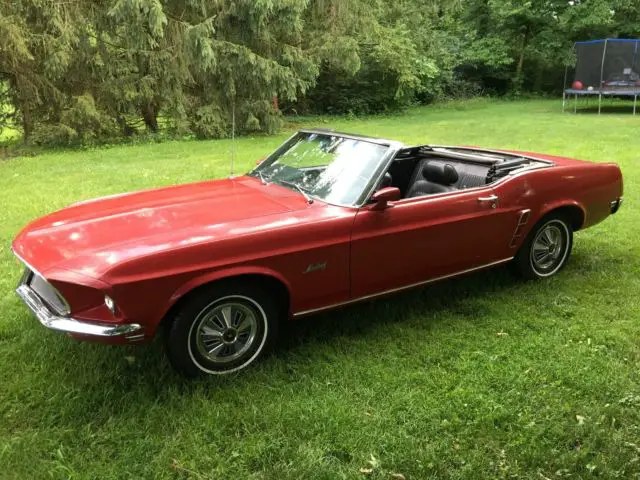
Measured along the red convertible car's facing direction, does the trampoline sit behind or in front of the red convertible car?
behind

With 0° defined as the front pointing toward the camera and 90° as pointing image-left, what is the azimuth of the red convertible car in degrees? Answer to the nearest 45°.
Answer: approximately 45°
